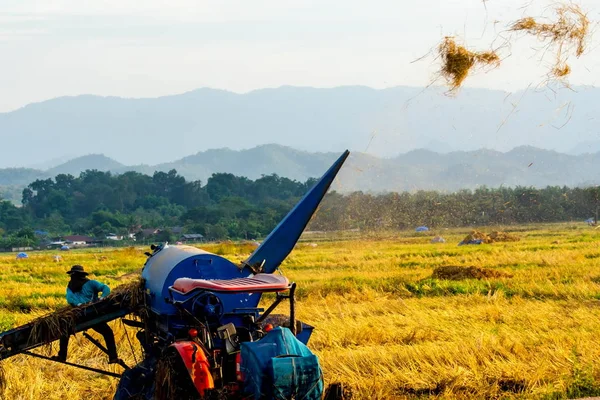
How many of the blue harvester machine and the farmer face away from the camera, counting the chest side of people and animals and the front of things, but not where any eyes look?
0

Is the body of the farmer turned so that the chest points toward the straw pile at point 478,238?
no

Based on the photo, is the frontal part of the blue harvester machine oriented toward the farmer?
no

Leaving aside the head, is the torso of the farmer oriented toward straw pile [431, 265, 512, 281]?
no

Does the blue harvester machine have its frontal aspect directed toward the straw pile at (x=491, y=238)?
no
